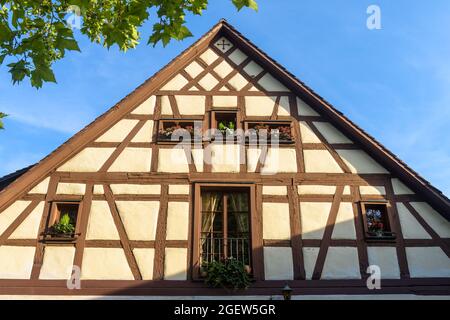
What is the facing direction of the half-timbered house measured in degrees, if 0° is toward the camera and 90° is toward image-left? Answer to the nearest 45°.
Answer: approximately 0°

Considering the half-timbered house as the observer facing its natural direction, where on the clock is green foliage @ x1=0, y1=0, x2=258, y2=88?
The green foliage is roughly at 1 o'clock from the half-timbered house.
